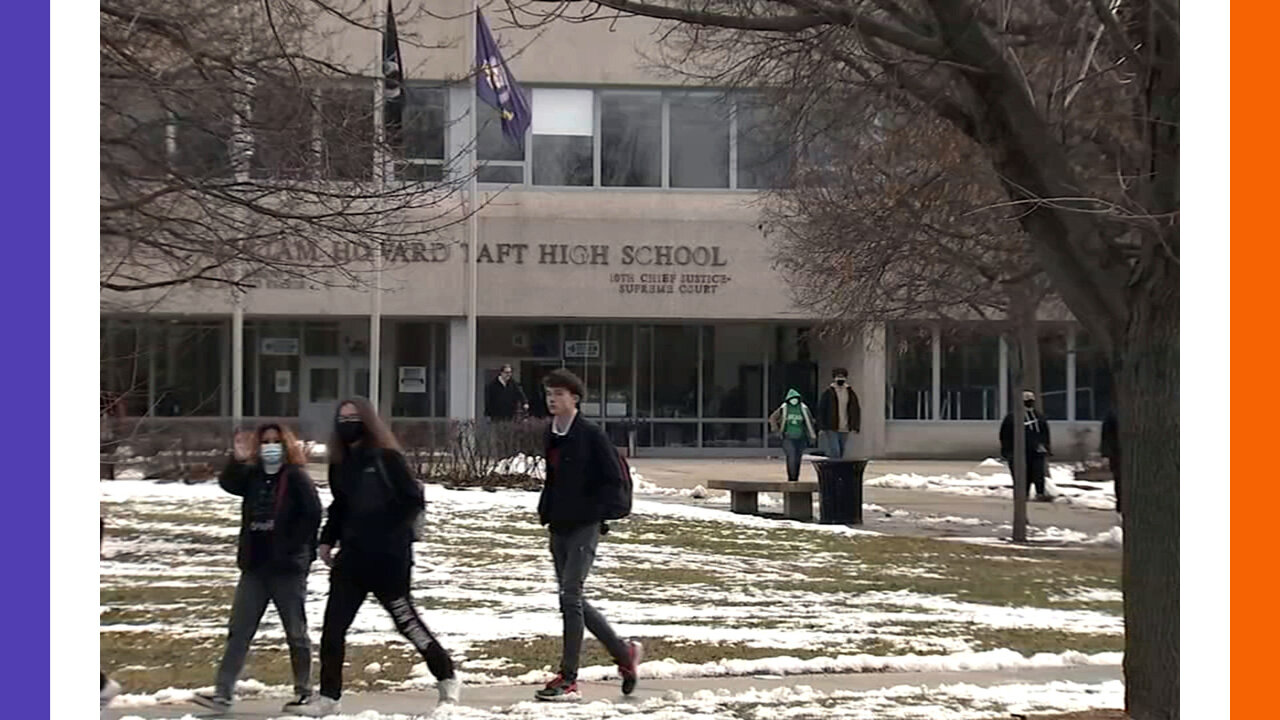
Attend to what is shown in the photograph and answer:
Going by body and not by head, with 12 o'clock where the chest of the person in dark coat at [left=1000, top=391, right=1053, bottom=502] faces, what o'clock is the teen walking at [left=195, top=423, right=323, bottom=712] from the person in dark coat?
The teen walking is roughly at 2 o'clock from the person in dark coat.

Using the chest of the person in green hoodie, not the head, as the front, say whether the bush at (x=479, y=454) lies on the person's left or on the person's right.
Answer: on the person's right

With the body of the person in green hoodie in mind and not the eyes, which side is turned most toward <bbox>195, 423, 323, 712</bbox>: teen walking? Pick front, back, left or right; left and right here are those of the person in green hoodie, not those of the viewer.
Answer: front

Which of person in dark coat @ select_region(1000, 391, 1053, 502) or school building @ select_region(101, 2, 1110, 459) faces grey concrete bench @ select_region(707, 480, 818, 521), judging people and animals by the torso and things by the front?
the school building

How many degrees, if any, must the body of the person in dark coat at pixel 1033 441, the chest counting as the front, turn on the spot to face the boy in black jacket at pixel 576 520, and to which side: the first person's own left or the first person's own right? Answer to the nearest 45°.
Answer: approximately 45° to the first person's own right

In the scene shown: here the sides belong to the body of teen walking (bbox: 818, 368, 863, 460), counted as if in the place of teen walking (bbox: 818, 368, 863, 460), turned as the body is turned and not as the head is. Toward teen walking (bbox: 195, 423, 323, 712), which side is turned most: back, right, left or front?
front

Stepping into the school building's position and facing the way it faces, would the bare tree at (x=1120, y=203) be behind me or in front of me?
in front

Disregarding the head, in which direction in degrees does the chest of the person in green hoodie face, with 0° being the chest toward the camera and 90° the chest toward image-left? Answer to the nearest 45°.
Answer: approximately 0°

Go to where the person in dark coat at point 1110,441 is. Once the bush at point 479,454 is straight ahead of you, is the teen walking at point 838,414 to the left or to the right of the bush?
right

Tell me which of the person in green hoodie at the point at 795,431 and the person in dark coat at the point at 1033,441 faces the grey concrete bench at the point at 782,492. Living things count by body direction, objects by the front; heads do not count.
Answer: the person in green hoodie

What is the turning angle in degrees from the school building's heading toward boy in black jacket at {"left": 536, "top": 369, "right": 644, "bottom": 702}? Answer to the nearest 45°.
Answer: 0° — it already faces them
